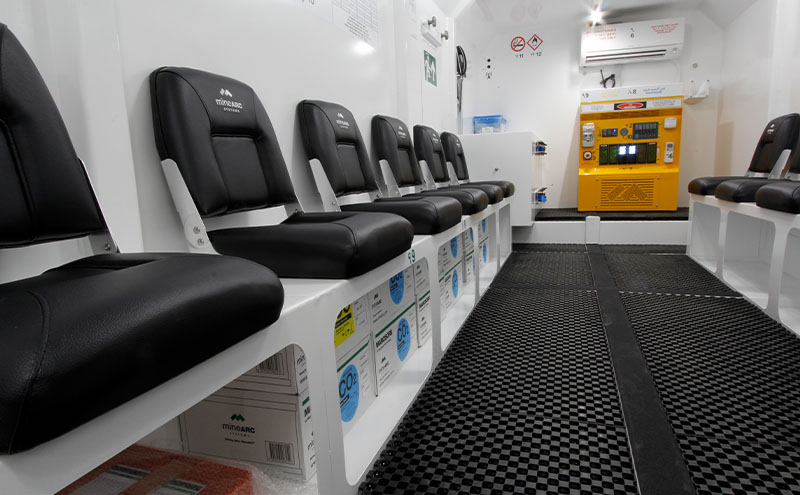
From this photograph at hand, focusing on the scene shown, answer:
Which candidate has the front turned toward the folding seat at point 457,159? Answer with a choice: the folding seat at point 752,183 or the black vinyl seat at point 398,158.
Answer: the folding seat at point 752,183

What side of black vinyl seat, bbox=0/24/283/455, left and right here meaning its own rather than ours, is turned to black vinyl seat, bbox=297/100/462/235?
left

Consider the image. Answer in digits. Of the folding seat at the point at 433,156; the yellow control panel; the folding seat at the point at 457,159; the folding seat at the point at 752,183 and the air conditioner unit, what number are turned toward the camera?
2

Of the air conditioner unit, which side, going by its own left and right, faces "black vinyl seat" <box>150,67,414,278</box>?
front

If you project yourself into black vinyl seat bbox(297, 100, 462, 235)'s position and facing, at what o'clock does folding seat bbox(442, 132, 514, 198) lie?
The folding seat is roughly at 8 o'clock from the black vinyl seat.

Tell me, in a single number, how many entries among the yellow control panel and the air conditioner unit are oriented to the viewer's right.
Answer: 0

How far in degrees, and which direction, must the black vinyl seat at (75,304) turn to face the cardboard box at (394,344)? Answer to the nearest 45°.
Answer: approximately 90° to its left

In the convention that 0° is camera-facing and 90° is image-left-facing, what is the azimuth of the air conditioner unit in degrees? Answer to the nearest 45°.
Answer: approximately 0°

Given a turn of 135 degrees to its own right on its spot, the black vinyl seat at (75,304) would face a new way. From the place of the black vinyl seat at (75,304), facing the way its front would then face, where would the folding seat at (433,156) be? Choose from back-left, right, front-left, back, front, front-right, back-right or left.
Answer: back-right

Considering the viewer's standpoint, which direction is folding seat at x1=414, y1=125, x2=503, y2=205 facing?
facing to the right of the viewer

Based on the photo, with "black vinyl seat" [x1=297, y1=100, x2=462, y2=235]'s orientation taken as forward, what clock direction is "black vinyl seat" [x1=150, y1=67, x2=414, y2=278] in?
"black vinyl seat" [x1=150, y1=67, x2=414, y2=278] is roughly at 2 o'clock from "black vinyl seat" [x1=297, y1=100, x2=462, y2=235].

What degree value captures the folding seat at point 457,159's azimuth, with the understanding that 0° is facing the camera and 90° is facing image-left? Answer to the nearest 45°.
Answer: approximately 270°
